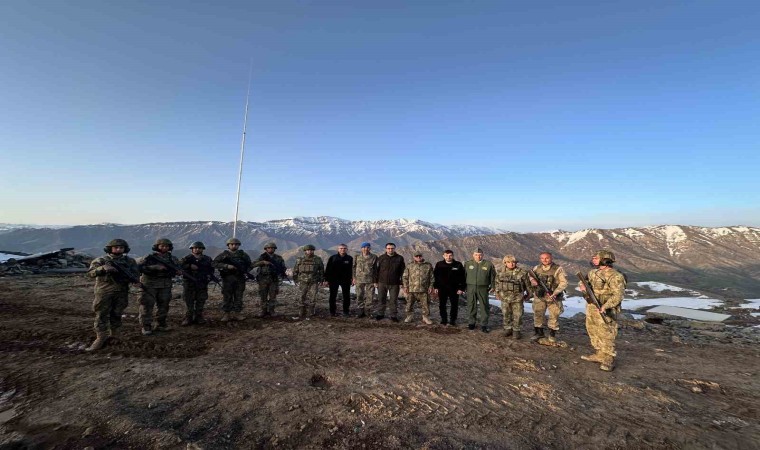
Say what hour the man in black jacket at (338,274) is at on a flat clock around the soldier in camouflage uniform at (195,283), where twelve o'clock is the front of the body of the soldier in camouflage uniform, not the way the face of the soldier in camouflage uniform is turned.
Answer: The man in black jacket is roughly at 9 o'clock from the soldier in camouflage uniform.

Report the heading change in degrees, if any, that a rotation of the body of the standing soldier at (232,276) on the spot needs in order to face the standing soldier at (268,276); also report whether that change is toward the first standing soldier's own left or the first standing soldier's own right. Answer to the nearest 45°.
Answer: approximately 90° to the first standing soldier's own left

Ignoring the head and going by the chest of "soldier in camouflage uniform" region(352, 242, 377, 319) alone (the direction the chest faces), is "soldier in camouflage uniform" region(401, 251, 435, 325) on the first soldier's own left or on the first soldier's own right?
on the first soldier's own left

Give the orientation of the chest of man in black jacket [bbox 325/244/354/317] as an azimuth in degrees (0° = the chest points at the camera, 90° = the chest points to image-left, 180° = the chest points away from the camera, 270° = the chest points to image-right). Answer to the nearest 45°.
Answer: approximately 0°

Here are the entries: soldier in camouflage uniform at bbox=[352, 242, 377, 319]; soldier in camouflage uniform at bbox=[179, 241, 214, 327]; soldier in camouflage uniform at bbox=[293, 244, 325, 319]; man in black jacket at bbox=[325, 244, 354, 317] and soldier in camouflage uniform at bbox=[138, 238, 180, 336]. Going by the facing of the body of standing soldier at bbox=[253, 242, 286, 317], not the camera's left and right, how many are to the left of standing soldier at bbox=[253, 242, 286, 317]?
3

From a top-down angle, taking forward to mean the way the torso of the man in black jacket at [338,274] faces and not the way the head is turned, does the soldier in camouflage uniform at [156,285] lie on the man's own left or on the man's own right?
on the man's own right

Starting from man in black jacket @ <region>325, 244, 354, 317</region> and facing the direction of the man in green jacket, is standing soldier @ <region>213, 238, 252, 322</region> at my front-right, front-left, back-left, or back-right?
back-right
